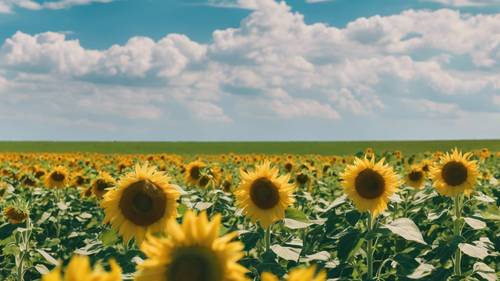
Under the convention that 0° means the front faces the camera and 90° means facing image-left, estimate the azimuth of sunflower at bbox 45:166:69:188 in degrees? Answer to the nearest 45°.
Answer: approximately 0°

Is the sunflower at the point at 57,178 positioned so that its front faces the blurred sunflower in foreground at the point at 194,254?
yes

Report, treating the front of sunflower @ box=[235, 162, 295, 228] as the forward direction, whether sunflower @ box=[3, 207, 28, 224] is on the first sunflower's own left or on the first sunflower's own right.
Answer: on the first sunflower's own right

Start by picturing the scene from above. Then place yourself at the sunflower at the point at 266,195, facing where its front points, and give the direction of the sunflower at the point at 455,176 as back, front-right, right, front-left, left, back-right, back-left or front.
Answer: back-left

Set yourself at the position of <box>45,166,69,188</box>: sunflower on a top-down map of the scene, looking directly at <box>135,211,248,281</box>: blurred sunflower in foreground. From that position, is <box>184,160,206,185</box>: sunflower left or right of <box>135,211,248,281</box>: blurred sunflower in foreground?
left

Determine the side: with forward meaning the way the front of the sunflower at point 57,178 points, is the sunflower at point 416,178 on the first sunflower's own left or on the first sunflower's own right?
on the first sunflower's own left

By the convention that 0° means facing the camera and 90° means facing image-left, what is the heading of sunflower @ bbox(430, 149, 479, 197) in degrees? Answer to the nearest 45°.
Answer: approximately 0°
